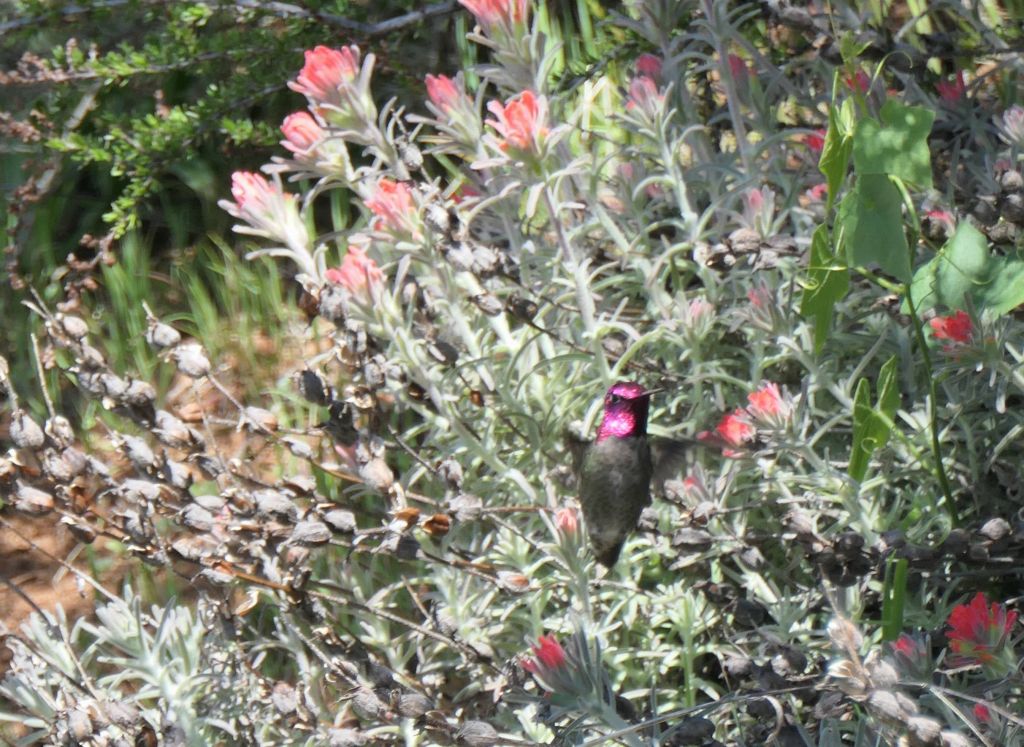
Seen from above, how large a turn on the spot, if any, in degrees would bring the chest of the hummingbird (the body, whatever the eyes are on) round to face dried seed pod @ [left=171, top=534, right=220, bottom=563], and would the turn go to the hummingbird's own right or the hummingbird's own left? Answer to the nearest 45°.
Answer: approximately 135° to the hummingbird's own right

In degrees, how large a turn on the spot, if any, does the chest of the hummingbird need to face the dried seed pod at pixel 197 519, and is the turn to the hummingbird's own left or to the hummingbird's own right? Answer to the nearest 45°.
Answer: approximately 135° to the hummingbird's own right

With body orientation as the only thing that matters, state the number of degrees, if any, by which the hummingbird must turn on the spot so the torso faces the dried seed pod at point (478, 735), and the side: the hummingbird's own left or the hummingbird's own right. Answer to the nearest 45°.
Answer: approximately 90° to the hummingbird's own right

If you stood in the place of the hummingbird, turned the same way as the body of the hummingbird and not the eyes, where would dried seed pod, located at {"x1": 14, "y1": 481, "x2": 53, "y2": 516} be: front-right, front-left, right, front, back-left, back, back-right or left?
back-right

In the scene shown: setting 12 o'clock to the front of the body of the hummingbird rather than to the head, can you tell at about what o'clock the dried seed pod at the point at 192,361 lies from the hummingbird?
The dried seed pod is roughly at 3 o'clock from the hummingbird.

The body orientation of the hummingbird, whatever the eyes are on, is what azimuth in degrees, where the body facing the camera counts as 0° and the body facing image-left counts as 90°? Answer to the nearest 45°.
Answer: approximately 315°

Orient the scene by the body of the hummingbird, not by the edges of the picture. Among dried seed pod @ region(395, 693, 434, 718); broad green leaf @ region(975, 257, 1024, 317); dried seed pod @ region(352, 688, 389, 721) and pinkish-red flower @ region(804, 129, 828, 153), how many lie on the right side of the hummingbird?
2

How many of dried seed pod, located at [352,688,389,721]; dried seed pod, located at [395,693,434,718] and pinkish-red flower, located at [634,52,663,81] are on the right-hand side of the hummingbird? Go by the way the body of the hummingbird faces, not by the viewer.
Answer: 2

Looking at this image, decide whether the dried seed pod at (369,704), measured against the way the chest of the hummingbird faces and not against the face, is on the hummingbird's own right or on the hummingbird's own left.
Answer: on the hummingbird's own right

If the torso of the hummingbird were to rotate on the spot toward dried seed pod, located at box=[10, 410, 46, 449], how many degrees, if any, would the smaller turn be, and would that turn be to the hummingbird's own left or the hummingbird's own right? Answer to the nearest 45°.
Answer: approximately 135° to the hummingbird's own right
